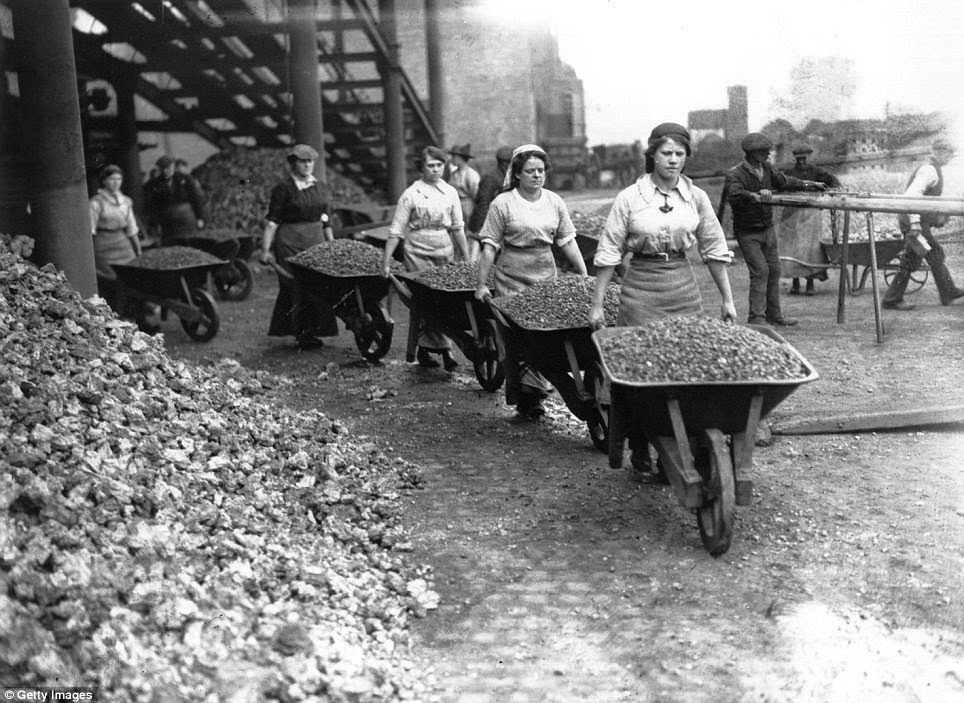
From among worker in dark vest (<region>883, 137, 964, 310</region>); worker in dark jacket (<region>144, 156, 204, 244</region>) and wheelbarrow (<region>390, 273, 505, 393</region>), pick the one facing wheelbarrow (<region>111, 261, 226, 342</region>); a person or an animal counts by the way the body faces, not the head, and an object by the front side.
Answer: worker in dark jacket (<region>144, 156, 204, 244</region>)

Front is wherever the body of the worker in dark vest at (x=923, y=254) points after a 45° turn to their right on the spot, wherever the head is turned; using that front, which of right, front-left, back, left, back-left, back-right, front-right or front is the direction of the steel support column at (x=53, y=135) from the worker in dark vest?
right

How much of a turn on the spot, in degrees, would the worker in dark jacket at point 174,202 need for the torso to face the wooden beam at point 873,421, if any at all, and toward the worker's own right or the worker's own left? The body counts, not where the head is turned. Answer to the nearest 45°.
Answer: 0° — they already face it

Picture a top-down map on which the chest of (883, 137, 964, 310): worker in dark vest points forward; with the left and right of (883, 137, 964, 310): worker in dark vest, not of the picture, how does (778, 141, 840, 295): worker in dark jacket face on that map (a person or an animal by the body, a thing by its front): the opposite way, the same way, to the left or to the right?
to the right

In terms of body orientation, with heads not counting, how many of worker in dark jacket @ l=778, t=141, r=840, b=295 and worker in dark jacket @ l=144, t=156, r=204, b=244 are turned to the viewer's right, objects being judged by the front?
0

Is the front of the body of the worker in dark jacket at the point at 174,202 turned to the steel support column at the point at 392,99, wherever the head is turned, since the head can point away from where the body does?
no

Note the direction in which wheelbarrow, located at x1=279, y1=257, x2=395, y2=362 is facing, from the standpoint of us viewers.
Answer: facing the viewer and to the right of the viewer

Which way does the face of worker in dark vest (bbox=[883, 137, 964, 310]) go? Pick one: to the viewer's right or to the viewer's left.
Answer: to the viewer's right

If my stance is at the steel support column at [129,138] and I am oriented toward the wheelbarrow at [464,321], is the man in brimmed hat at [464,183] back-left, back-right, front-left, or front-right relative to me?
front-left

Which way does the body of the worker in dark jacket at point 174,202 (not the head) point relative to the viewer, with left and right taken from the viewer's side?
facing the viewer

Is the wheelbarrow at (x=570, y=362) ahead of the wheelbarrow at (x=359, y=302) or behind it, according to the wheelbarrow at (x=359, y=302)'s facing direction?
ahead

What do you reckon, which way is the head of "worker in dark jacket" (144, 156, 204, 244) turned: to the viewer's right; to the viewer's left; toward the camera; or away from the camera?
toward the camera

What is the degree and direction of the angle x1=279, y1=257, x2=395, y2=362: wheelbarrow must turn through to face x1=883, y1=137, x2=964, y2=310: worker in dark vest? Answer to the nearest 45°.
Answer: approximately 45° to its left

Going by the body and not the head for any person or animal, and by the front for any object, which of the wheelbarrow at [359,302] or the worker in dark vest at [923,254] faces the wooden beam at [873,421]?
the wheelbarrow

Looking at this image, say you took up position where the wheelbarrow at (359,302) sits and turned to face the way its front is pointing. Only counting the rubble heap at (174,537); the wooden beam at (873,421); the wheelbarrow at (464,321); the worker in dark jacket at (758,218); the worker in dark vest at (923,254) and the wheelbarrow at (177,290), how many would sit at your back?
1
